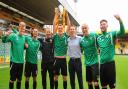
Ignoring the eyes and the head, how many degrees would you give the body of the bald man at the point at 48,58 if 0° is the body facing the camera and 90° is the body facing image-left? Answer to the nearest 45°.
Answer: approximately 0°

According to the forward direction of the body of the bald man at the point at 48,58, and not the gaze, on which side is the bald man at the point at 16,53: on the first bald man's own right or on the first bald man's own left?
on the first bald man's own right
